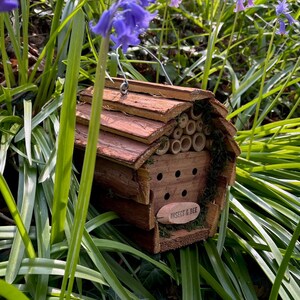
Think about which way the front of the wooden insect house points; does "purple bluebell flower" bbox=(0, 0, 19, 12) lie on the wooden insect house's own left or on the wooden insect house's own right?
on the wooden insect house's own right
